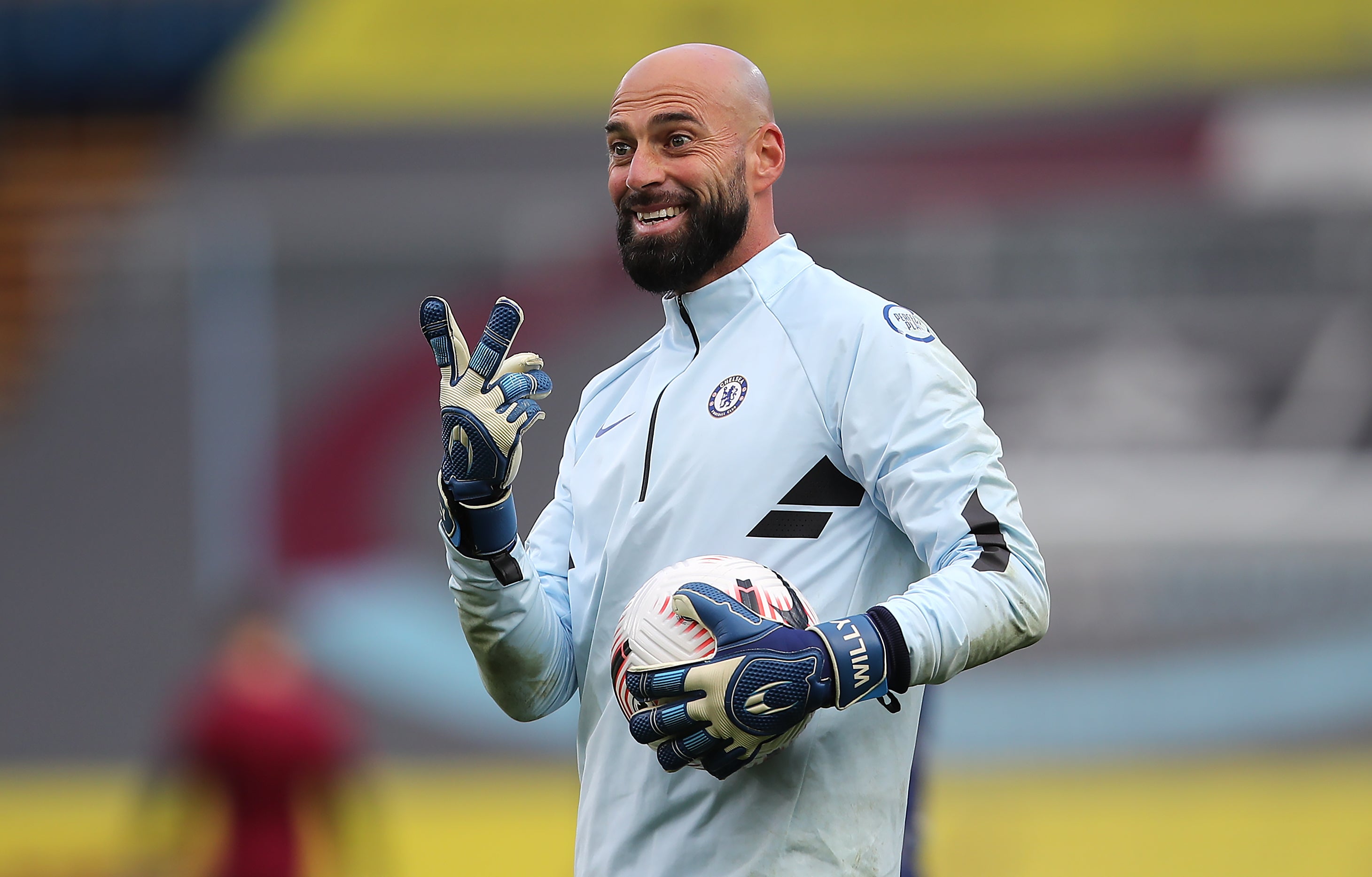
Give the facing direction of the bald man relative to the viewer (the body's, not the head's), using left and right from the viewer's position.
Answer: facing the viewer and to the left of the viewer

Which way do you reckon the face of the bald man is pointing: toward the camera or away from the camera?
toward the camera
